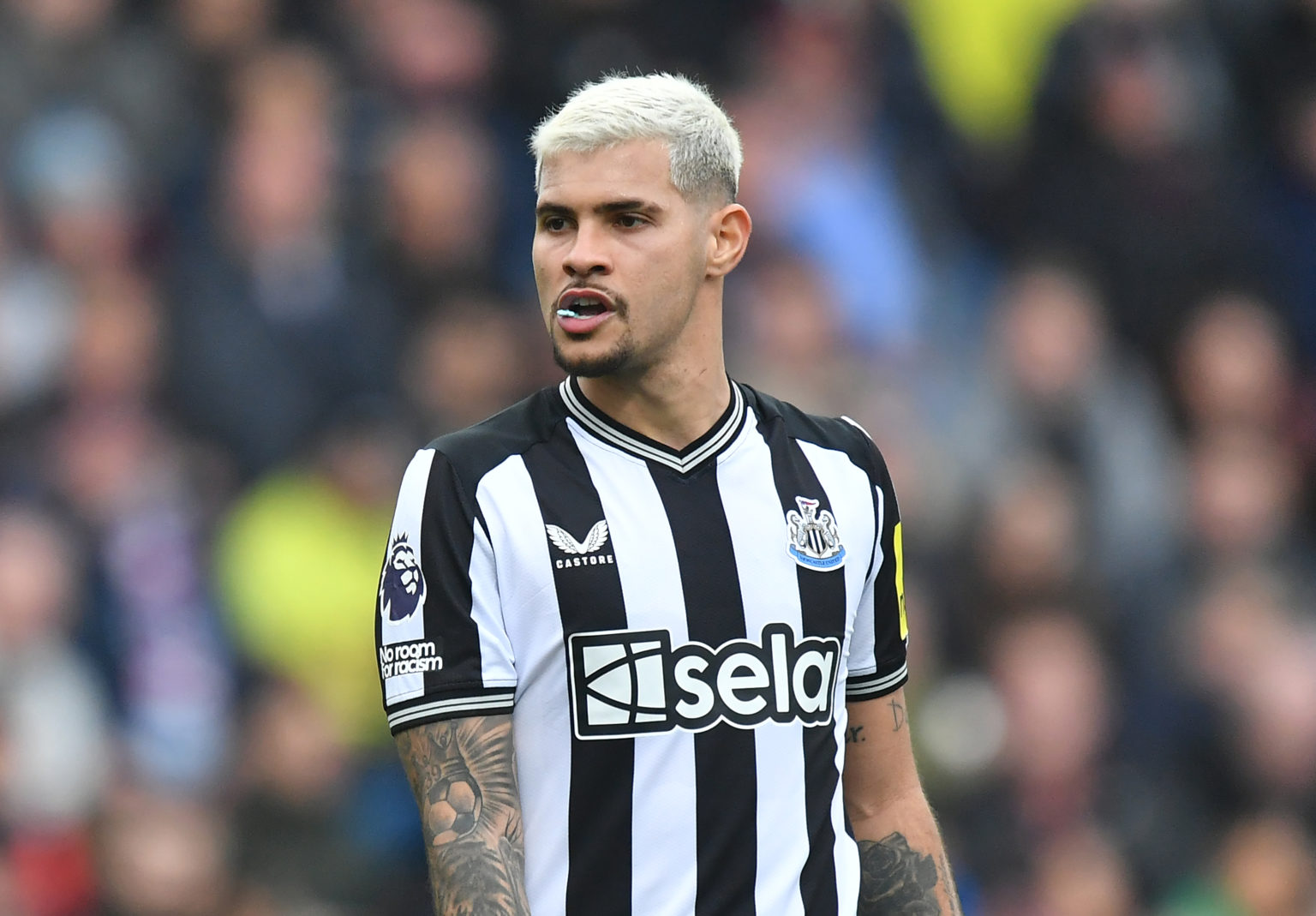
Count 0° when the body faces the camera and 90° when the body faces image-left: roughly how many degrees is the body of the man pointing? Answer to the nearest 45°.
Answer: approximately 0°

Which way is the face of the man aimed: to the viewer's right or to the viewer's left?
to the viewer's left
